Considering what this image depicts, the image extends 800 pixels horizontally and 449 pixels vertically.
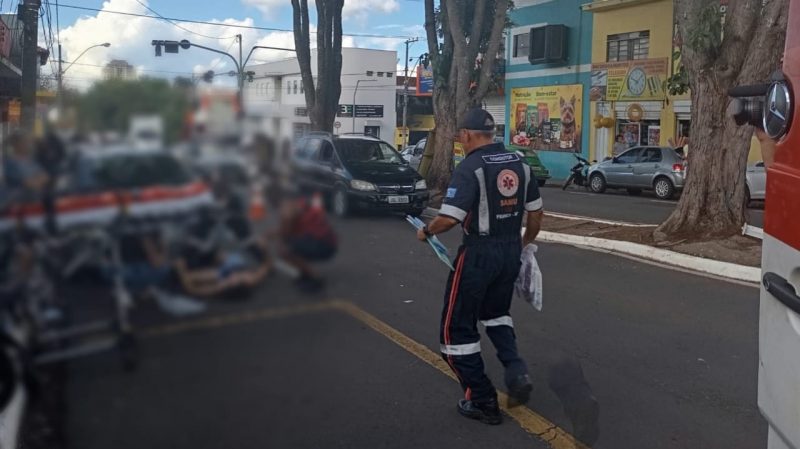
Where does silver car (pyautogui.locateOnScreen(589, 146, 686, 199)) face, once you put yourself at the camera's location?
facing away from the viewer and to the left of the viewer

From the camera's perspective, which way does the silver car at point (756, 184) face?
to the viewer's left

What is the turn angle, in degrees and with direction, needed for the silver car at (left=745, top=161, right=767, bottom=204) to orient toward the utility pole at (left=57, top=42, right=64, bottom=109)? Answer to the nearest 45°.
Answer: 0° — it already faces it

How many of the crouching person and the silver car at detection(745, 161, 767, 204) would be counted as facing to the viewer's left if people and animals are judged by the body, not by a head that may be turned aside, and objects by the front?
2

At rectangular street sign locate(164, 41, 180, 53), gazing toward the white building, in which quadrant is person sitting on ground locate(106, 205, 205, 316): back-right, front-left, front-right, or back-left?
back-right

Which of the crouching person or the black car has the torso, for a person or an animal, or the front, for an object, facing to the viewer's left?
the crouching person

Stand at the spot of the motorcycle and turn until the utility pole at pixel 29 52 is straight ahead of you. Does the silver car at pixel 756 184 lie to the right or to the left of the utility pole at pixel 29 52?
left

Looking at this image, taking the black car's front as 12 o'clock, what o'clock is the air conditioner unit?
The air conditioner unit is roughly at 8 o'clock from the black car.

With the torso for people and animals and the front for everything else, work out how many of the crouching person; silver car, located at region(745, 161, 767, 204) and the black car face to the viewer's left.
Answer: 2

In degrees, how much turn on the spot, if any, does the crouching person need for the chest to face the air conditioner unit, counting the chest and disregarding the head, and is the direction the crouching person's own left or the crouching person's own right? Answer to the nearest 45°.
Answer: approximately 90° to the crouching person's own right

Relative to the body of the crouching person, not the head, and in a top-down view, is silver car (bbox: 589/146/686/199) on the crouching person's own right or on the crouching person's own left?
on the crouching person's own right
